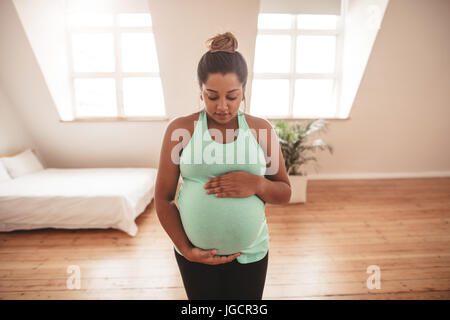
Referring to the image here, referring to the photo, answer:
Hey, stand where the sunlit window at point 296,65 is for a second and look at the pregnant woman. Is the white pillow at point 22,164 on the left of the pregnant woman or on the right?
right

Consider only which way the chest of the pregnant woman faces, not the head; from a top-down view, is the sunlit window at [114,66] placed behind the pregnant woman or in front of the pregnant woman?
behind

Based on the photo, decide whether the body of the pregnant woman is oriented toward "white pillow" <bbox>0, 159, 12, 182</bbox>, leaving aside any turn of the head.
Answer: no

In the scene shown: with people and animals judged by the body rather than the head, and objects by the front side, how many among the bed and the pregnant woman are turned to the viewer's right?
1

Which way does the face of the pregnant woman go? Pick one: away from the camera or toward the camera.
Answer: toward the camera

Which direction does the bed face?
to the viewer's right

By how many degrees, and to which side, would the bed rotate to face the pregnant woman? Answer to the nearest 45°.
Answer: approximately 90° to its right

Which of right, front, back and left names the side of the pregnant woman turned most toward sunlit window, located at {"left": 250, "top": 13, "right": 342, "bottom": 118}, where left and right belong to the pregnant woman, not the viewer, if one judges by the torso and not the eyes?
back

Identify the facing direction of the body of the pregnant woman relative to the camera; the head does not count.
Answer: toward the camera

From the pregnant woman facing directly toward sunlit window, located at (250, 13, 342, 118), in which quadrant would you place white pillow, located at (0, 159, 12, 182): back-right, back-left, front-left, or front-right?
front-left

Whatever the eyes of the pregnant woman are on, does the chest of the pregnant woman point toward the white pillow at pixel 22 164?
no
